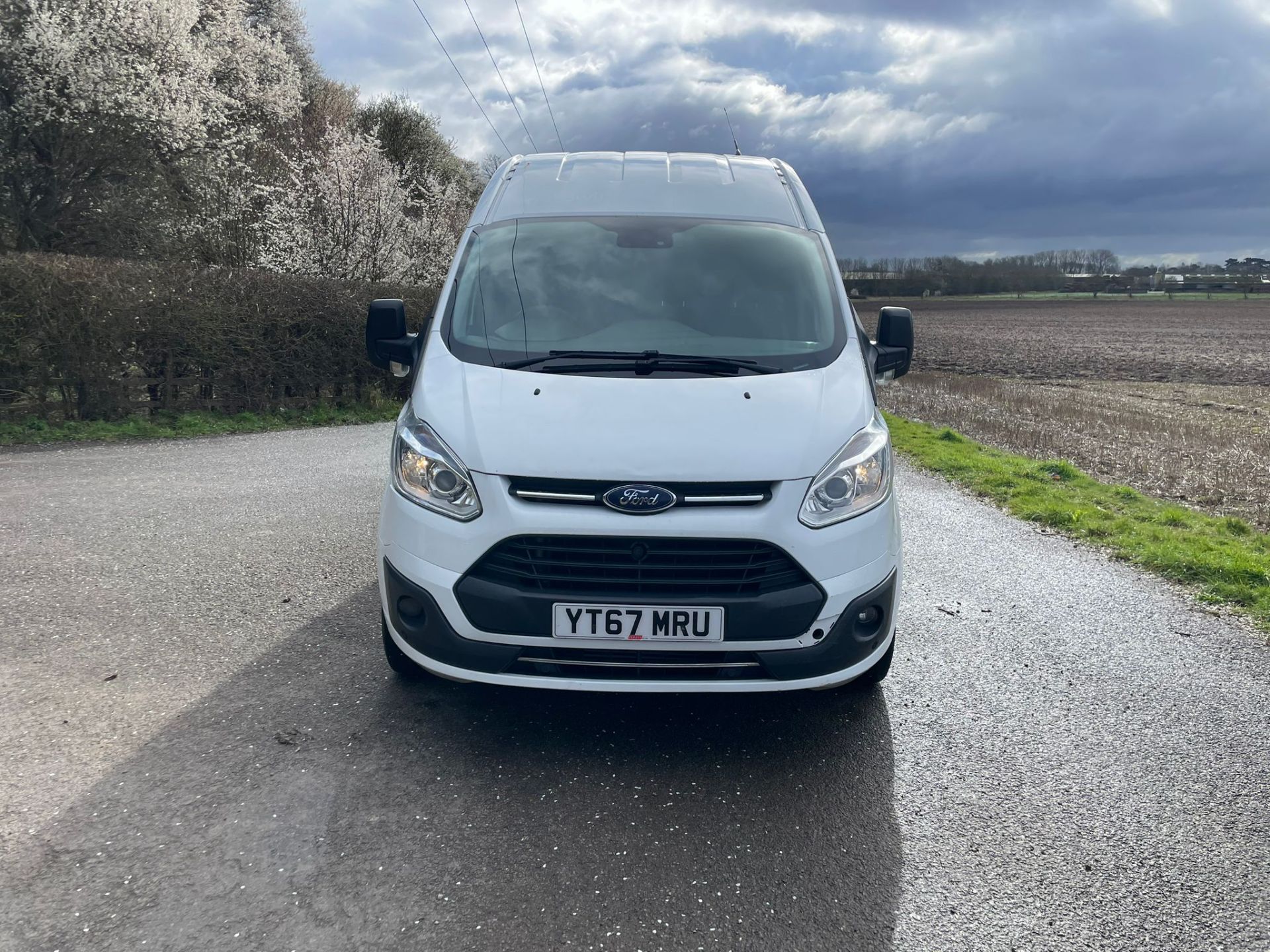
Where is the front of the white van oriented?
toward the camera

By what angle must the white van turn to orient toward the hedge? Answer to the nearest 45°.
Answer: approximately 135° to its right

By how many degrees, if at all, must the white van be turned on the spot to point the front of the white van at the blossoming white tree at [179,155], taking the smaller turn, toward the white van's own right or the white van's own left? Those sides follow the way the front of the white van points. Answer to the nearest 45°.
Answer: approximately 135° to the white van's own right
